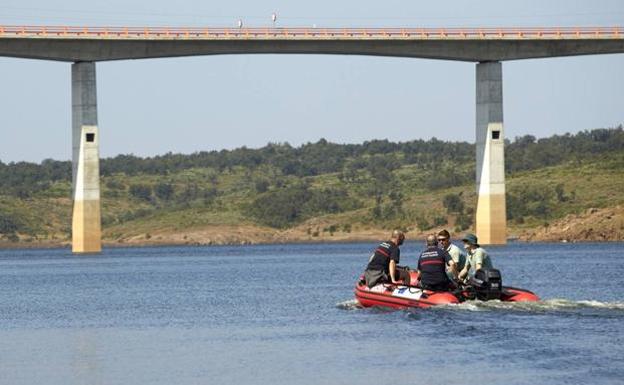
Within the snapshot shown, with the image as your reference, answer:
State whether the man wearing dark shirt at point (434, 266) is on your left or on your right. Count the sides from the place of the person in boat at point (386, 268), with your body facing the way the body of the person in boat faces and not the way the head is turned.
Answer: on your right

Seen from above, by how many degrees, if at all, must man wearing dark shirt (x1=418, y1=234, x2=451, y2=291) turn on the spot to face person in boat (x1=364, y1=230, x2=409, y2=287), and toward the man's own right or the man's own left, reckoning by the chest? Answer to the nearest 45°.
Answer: approximately 45° to the man's own left

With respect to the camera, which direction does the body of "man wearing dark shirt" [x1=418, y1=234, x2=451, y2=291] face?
away from the camera

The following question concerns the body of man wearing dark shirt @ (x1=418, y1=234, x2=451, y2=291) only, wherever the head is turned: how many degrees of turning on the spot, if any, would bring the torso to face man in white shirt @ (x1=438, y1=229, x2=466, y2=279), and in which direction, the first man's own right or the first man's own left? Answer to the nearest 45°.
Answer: approximately 45° to the first man's own right

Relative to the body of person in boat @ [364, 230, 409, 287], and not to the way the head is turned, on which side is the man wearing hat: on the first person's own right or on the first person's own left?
on the first person's own right
